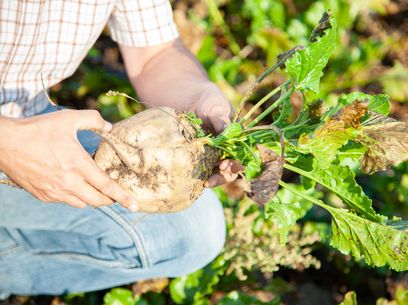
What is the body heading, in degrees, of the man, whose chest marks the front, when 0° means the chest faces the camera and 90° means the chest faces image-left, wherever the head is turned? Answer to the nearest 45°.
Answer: approximately 315°

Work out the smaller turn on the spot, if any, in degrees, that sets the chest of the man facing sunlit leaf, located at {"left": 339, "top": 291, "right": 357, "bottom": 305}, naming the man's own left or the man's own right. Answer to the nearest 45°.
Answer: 0° — they already face it
